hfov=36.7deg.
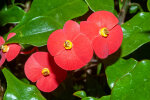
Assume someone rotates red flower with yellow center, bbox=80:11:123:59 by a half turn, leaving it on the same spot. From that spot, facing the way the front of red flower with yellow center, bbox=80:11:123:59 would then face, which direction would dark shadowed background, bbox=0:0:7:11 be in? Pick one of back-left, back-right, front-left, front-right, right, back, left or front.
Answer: front-left

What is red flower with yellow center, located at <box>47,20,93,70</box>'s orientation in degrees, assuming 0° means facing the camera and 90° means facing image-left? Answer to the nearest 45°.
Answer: approximately 0°

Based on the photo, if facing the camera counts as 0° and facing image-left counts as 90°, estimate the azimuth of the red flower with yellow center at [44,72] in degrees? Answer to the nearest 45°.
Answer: approximately 0°

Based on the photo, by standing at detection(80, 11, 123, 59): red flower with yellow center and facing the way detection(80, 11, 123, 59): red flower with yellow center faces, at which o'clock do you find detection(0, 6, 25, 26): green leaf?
The green leaf is roughly at 4 o'clock from the red flower with yellow center.
